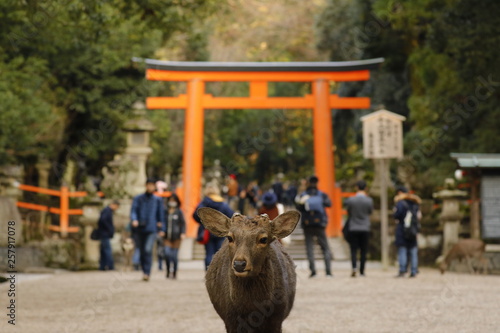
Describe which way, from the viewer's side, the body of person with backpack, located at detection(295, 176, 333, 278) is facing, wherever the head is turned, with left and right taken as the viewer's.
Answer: facing away from the viewer

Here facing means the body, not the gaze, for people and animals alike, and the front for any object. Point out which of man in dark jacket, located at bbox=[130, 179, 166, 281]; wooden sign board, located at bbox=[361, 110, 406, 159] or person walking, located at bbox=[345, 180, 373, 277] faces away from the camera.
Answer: the person walking

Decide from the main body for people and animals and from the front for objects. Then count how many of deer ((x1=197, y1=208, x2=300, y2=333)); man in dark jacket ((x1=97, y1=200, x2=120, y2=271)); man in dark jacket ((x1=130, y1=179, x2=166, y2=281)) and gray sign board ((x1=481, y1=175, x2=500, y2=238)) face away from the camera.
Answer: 0

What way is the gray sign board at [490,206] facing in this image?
toward the camera

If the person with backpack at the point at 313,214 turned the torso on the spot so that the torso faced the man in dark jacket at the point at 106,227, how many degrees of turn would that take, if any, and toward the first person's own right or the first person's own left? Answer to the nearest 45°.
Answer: approximately 45° to the first person's own left

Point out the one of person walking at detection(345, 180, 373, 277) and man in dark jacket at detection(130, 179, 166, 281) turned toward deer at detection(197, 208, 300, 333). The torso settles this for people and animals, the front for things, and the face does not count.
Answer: the man in dark jacket

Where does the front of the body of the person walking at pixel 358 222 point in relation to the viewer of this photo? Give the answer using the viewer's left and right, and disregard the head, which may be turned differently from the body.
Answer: facing away from the viewer

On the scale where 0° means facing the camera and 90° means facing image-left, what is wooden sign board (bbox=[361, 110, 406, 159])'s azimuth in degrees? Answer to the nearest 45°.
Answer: approximately 0°

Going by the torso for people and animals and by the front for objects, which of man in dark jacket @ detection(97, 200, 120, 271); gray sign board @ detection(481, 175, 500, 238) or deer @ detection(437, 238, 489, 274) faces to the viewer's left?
the deer

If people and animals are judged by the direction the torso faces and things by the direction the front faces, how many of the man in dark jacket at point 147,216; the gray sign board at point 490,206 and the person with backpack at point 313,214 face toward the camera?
2

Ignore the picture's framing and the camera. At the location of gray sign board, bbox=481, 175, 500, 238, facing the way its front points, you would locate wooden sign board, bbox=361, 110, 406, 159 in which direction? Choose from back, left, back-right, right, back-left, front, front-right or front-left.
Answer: back-right

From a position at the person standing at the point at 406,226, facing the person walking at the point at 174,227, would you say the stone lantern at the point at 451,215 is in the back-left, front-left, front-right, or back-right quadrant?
back-right
